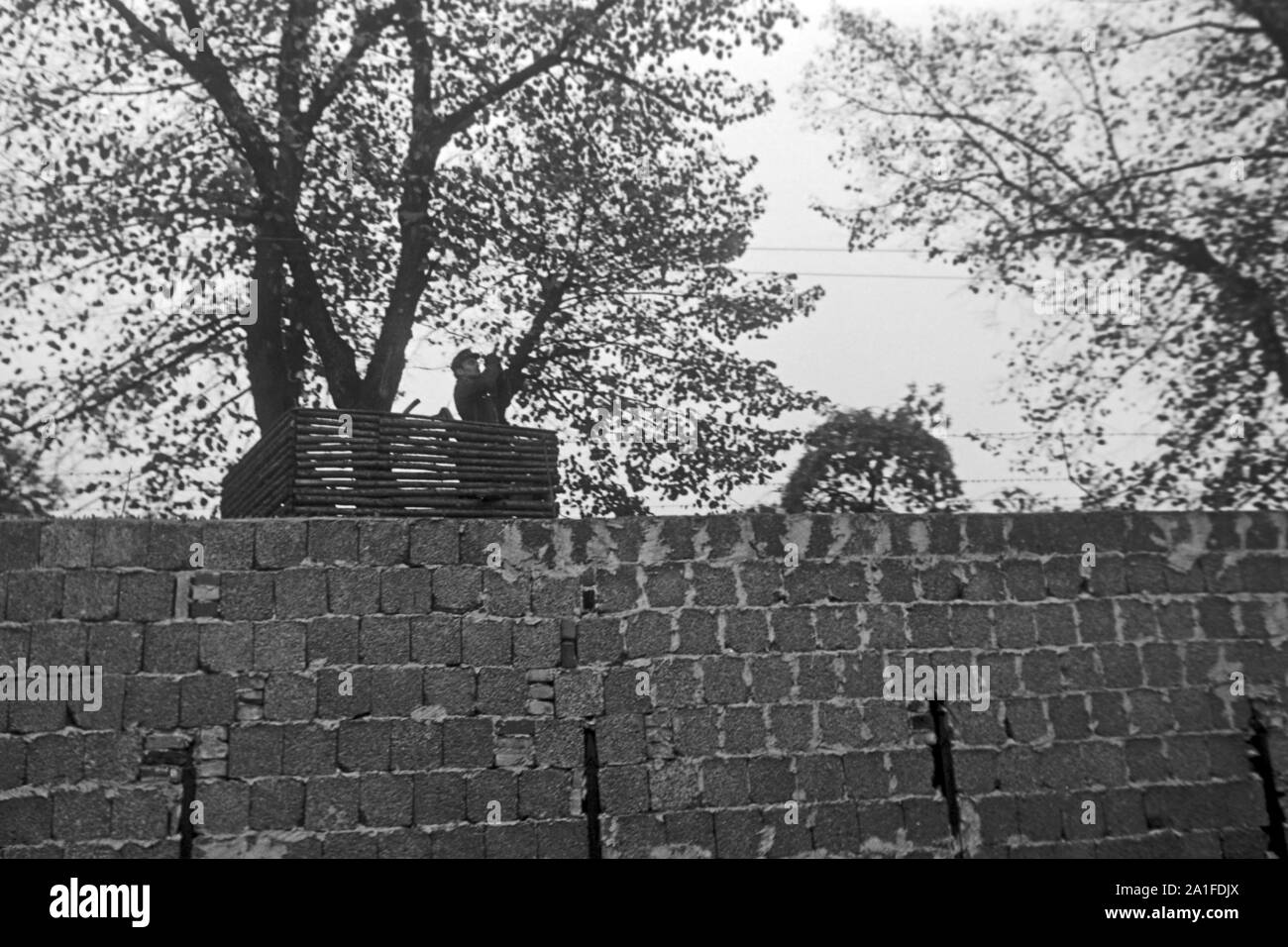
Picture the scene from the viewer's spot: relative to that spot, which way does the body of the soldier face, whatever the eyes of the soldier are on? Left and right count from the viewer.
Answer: facing the viewer and to the right of the viewer
